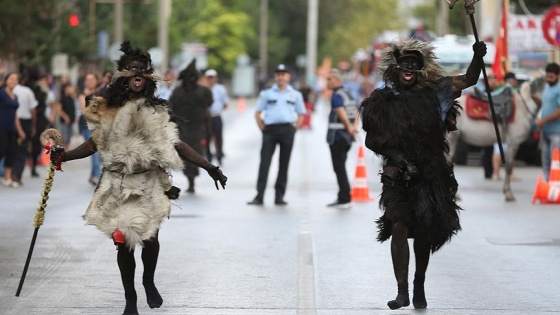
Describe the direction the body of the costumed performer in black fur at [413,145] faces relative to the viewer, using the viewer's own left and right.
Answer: facing the viewer

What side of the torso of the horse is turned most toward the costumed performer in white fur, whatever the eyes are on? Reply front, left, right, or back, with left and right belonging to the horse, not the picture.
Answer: right

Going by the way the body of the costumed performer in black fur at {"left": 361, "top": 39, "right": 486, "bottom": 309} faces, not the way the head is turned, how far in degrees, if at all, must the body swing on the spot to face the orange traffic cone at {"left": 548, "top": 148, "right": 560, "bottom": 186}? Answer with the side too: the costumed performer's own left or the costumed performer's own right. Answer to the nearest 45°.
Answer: approximately 180°

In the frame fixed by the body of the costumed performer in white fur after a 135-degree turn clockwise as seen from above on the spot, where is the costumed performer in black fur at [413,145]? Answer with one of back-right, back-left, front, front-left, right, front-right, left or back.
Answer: back-right

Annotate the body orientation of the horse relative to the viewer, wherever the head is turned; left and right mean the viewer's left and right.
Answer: facing to the right of the viewer

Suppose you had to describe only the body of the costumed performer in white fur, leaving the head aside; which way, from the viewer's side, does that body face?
toward the camera

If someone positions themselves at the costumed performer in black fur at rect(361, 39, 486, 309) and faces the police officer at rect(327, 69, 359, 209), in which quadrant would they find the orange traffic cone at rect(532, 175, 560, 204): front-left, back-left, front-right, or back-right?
front-right

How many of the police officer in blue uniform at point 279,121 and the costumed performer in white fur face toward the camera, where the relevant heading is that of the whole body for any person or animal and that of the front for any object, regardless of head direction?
2

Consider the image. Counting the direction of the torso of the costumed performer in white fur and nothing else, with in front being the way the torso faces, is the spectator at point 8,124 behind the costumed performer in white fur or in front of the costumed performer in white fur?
behind

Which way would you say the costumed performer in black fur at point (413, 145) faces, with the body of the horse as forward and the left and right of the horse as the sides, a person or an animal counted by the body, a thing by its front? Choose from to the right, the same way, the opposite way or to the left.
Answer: to the right

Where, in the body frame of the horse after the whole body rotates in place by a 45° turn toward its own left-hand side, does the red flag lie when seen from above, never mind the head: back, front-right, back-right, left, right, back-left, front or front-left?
front-left

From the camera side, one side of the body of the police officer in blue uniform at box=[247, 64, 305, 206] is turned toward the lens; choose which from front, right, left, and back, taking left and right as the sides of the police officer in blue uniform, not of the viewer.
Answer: front

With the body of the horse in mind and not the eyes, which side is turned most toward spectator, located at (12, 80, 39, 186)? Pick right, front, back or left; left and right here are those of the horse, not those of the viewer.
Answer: back

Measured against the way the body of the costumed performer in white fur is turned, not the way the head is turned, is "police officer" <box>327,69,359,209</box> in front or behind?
behind

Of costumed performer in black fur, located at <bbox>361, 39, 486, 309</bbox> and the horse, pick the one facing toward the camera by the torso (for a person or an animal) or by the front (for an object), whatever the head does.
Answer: the costumed performer in black fur
